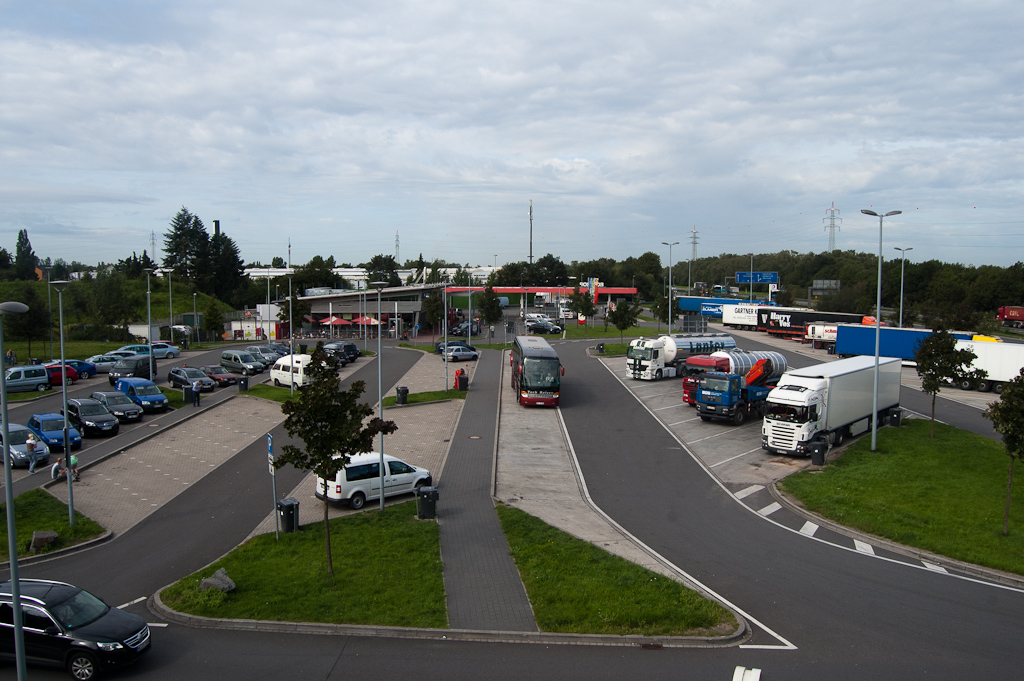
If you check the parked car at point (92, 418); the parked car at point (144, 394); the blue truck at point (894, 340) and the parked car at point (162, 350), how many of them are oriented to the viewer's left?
1

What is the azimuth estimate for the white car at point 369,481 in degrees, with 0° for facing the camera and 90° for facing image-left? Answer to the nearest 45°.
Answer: approximately 225°

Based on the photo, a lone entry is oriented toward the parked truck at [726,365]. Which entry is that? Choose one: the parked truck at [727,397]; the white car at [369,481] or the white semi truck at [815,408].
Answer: the white car

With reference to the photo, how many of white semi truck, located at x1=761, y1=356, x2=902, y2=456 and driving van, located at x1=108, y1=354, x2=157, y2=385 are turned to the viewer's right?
0

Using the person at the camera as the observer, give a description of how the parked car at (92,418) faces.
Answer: facing the viewer and to the right of the viewer

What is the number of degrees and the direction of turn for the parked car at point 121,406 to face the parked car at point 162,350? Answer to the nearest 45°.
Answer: approximately 135° to its left

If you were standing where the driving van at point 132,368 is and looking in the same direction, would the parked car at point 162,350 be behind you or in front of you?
behind
